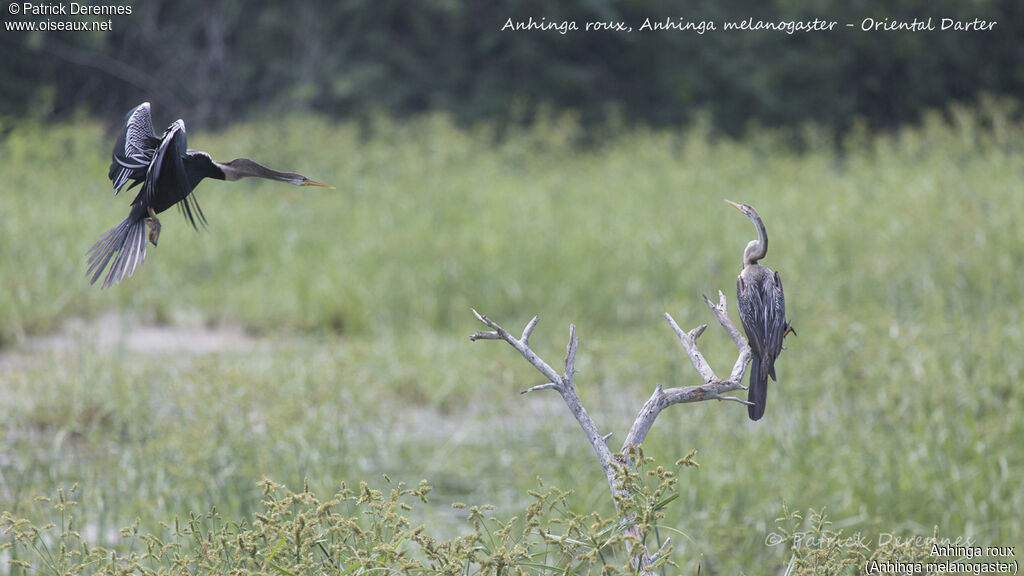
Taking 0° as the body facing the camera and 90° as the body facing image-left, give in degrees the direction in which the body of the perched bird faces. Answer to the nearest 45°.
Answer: approximately 180°

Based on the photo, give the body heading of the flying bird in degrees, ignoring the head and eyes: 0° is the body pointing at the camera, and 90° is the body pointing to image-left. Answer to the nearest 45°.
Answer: approximately 270°

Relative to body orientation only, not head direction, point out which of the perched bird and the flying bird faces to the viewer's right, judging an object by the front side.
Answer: the flying bird

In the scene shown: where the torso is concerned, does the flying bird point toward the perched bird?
yes

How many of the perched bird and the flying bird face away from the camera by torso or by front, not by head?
1

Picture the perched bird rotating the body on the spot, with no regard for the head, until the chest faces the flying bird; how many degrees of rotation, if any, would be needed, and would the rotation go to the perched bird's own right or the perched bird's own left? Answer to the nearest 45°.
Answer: approximately 135° to the perched bird's own left

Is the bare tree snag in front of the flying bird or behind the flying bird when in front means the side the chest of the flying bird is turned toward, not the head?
in front
